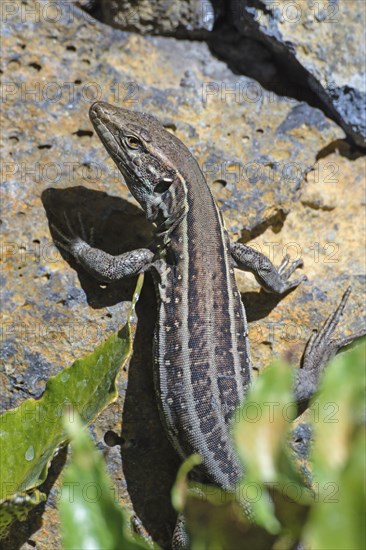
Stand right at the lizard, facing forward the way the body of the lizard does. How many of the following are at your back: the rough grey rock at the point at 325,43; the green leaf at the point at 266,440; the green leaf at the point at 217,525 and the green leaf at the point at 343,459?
3

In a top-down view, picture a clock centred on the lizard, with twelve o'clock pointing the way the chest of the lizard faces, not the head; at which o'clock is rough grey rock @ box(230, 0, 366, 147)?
The rough grey rock is roughly at 12 o'clock from the lizard.

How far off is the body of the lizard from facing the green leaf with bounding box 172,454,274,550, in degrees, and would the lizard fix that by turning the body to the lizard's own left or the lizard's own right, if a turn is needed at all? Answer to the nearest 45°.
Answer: approximately 180°

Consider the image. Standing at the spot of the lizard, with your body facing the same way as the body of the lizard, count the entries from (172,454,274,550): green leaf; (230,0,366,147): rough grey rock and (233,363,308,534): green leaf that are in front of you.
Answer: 1

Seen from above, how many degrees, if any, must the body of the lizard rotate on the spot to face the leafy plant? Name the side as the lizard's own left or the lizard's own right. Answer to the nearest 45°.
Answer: approximately 180°

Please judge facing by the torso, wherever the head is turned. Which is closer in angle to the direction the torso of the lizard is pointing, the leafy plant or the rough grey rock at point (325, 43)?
the rough grey rock

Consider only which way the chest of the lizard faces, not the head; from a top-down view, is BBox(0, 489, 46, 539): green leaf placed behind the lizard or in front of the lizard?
behind

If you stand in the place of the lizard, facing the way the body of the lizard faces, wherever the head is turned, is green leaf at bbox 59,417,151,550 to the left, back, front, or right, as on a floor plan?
back

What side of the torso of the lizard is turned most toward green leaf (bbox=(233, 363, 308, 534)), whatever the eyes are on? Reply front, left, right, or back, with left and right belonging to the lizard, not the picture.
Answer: back

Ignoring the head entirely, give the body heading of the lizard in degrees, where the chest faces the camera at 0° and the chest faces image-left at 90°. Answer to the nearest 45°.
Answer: approximately 180°

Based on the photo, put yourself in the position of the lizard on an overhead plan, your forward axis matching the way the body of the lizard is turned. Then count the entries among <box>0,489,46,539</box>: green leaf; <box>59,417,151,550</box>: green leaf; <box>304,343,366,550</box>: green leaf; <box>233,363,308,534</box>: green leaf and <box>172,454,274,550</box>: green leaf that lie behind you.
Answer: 5
